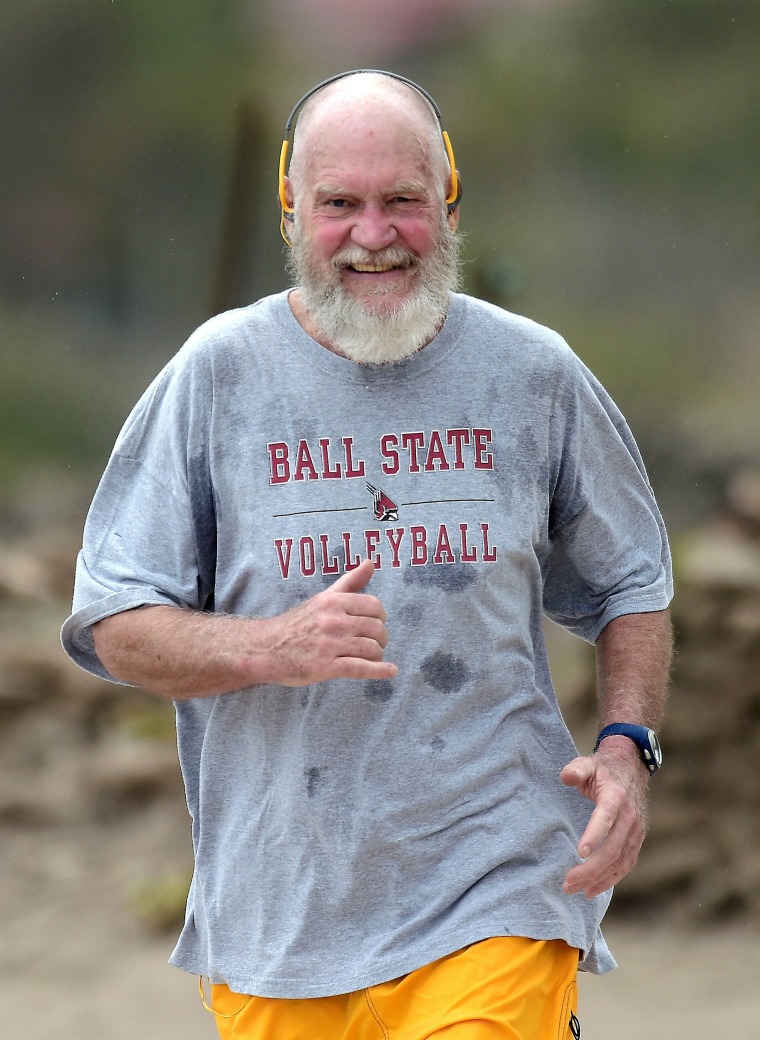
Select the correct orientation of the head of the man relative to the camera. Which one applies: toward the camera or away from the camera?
toward the camera

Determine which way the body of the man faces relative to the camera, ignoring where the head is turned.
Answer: toward the camera
